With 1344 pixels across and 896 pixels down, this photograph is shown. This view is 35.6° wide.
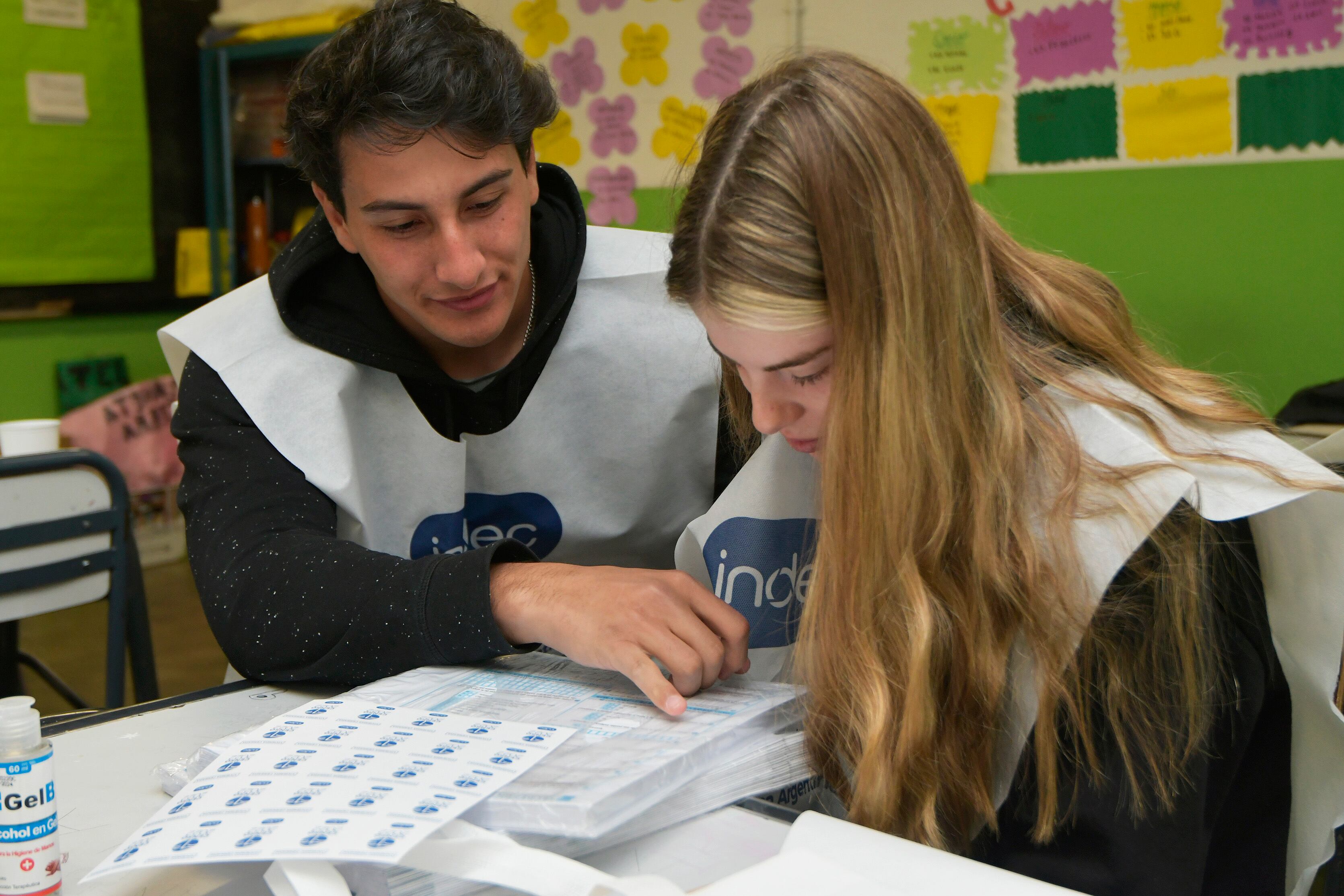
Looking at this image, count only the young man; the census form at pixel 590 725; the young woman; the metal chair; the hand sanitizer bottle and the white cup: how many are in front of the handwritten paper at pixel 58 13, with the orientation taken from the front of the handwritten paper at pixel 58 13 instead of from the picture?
6

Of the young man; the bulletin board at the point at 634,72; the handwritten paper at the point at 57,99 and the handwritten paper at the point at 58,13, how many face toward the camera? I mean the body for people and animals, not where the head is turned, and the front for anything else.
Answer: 4

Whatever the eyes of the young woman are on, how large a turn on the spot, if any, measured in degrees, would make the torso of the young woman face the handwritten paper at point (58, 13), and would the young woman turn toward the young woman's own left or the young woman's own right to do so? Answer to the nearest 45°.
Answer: approximately 90° to the young woman's own right

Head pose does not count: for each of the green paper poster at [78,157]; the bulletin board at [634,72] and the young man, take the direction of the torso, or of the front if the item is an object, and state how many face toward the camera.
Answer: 3

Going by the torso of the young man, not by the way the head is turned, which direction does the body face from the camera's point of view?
toward the camera

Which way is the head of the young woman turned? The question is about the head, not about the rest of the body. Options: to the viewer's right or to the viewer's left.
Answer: to the viewer's left

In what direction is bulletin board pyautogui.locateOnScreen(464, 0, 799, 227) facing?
toward the camera

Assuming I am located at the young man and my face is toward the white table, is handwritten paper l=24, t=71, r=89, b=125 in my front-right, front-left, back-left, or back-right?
back-right

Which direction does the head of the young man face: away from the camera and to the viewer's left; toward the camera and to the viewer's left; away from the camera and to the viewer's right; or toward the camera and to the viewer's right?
toward the camera and to the viewer's right

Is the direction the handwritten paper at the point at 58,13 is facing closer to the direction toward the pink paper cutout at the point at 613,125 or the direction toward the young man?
the young man

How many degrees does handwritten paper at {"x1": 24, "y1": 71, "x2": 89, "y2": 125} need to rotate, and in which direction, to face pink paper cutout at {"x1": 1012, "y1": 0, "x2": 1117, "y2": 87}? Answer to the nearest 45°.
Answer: approximately 45° to its left

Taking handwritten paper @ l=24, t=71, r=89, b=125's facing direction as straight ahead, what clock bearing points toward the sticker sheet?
The sticker sheet is roughly at 12 o'clock from the handwritten paper.

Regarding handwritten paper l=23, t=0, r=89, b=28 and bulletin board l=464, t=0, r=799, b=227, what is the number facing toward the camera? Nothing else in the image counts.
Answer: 2

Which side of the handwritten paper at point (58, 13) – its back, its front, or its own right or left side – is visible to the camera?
front

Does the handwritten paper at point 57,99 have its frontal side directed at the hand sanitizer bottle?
yes
